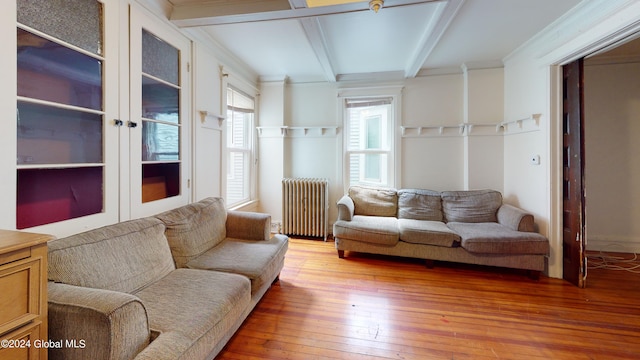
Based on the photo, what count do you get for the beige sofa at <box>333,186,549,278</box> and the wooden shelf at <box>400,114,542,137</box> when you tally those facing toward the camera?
2

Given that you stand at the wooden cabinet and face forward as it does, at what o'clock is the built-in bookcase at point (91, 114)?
The built-in bookcase is roughly at 8 o'clock from the wooden cabinet.

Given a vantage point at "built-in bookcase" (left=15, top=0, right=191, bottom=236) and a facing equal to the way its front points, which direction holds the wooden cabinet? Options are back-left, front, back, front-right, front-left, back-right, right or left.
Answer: front-right

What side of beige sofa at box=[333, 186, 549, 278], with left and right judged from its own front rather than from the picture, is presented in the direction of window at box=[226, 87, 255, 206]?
right

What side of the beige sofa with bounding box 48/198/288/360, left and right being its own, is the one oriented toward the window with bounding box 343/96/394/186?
left

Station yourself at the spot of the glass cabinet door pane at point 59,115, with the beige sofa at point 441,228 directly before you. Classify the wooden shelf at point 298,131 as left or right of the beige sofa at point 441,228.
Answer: left

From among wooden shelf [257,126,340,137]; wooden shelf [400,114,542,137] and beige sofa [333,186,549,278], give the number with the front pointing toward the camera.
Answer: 3

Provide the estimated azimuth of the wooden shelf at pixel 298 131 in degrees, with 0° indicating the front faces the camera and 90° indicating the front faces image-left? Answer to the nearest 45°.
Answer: approximately 0°

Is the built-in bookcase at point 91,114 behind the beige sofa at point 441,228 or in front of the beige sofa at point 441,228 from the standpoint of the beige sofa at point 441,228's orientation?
in front

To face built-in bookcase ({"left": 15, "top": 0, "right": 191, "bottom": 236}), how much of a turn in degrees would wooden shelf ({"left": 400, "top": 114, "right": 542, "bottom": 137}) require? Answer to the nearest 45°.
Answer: approximately 45° to its right

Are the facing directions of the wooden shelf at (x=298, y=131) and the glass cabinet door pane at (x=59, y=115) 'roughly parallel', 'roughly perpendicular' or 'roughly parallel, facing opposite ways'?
roughly perpendicular
